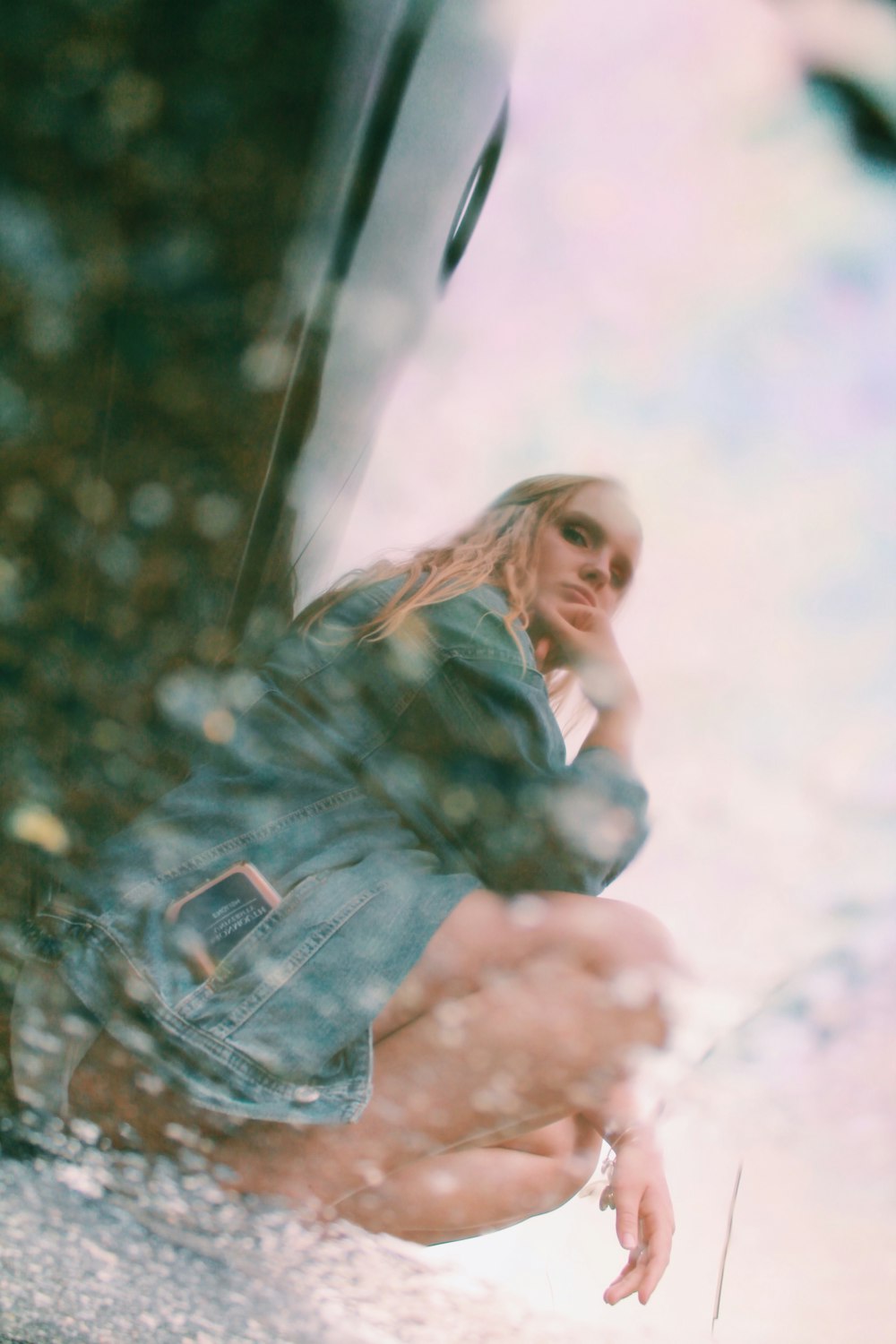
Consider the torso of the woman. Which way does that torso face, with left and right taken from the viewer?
facing to the right of the viewer
